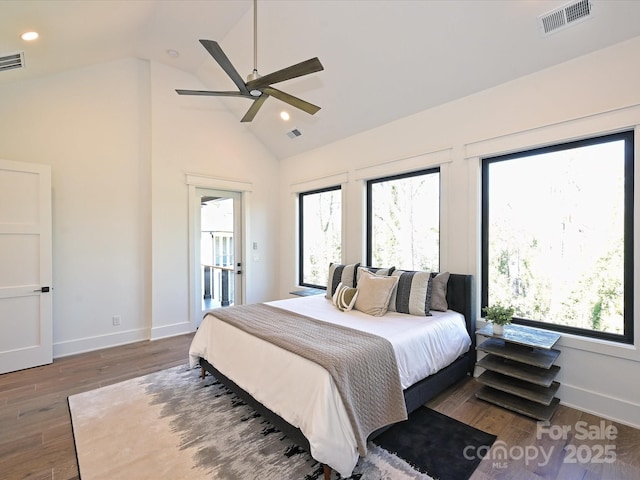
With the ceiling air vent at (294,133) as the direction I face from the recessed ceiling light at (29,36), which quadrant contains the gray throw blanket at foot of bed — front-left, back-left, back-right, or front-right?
front-right

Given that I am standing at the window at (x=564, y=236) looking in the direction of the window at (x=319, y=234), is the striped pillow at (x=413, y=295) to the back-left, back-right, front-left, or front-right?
front-left

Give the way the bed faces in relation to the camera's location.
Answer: facing the viewer and to the left of the viewer

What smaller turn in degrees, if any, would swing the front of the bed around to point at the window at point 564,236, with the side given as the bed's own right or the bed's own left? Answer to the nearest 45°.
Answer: approximately 135° to the bed's own left

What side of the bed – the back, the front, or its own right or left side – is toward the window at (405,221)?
back

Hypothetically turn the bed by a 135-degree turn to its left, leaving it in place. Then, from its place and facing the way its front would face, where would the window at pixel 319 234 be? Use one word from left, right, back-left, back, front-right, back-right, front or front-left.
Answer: left

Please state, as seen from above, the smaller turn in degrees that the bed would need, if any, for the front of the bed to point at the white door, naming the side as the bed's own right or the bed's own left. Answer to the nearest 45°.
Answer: approximately 45° to the bed's own right

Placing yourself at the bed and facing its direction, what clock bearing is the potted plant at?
The potted plant is roughly at 7 o'clock from the bed.

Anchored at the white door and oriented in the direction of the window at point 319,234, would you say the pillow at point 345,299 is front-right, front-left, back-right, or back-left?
front-right

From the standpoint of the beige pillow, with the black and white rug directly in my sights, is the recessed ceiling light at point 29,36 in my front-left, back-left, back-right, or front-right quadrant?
front-right
